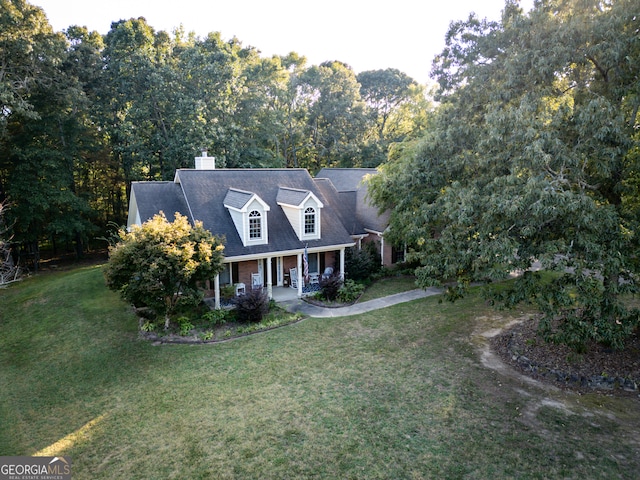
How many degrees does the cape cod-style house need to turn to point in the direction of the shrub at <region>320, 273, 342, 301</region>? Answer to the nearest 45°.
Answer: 0° — it already faces it

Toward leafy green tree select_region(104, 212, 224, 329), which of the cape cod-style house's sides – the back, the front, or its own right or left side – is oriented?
right

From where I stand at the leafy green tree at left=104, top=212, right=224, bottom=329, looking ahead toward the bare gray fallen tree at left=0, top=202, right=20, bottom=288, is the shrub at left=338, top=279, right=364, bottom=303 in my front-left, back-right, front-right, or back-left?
back-right

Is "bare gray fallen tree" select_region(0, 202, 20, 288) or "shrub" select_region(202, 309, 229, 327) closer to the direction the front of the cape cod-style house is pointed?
the shrub

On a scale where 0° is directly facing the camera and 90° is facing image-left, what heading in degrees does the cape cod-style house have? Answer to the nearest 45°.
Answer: approximately 315°

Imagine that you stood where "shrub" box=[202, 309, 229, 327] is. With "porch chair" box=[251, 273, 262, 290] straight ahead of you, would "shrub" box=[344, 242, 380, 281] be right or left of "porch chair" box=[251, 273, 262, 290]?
right

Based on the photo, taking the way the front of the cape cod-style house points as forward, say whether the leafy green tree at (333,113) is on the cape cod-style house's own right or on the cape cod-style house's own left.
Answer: on the cape cod-style house's own left

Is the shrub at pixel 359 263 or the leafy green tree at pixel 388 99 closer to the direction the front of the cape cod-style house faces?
the shrub

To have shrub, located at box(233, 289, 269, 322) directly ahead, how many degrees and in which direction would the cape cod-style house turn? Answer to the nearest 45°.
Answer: approximately 45° to its right
